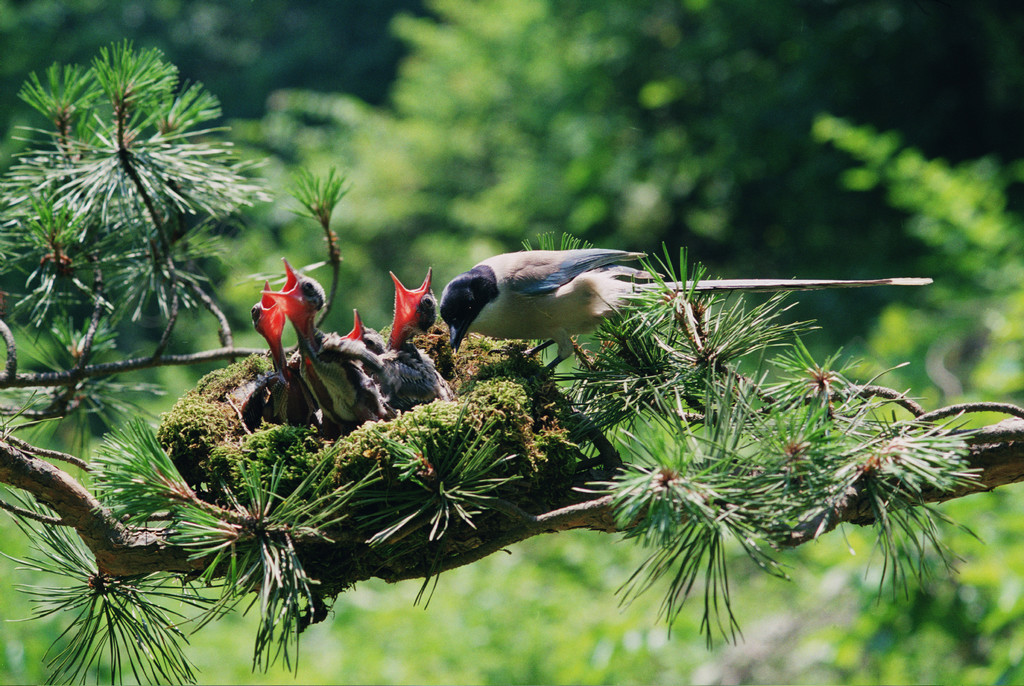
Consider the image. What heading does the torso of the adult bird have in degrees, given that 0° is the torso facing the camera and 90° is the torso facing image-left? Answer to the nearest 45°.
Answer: approximately 90°

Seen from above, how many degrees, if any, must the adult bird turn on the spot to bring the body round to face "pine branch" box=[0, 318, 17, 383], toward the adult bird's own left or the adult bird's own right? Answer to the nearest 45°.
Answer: approximately 45° to the adult bird's own left

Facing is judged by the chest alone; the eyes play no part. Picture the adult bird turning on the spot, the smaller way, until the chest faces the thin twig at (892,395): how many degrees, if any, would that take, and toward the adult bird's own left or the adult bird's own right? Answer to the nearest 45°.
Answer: approximately 135° to the adult bird's own left

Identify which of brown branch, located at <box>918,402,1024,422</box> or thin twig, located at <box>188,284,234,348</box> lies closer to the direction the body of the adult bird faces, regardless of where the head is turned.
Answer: the thin twig

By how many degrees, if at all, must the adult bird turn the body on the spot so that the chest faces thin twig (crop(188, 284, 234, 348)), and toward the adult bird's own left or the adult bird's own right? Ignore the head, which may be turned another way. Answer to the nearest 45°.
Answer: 0° — it already faces it

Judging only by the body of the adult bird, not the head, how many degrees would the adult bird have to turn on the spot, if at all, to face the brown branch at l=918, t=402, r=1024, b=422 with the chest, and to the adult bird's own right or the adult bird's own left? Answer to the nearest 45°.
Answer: approximately 135° to the adult bird's own left

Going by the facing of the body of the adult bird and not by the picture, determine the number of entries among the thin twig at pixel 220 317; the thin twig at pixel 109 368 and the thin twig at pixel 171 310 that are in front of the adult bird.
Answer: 3
